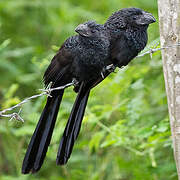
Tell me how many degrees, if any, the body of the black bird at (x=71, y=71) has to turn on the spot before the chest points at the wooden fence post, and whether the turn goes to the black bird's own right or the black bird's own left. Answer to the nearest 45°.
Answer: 0° — it already faces it

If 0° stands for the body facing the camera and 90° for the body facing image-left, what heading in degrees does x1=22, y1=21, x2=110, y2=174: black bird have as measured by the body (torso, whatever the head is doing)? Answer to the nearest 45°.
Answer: approximately 315°

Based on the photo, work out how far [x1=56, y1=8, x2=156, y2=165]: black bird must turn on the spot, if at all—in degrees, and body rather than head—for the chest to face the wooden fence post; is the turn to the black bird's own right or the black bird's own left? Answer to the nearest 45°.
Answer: approximately 45° to the black bird's own left

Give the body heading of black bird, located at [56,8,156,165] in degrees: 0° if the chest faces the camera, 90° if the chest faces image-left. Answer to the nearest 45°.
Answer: approximately 270°
